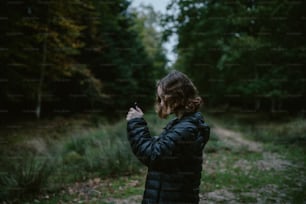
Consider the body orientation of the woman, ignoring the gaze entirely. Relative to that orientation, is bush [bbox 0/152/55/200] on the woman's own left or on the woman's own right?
on the woman's own right

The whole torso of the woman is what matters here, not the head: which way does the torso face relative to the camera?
to the viewer's left
